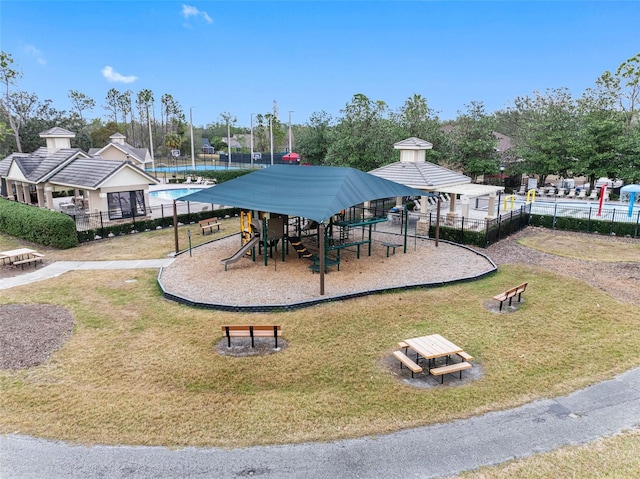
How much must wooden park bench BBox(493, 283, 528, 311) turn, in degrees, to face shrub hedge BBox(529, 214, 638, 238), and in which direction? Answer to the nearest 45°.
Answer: approximately 45° to its right

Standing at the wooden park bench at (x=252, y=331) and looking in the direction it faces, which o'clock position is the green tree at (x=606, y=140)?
The green tree is roughly at 2 o'clock from the wooden park bench.

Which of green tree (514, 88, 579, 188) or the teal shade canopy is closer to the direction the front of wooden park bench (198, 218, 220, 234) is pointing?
the teal shade canopy

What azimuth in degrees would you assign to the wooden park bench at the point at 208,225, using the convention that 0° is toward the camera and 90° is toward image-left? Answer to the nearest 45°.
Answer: approximately 315°

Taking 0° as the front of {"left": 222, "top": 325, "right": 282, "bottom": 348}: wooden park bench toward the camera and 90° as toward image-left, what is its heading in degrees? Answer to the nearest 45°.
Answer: approximately 180°

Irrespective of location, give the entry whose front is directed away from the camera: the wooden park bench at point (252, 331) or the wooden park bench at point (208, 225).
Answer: the wooden park bench at point (252, 331)

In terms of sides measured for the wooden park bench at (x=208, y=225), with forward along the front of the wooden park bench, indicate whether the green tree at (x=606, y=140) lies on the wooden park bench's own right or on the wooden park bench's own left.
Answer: on the wooden park bench's own left

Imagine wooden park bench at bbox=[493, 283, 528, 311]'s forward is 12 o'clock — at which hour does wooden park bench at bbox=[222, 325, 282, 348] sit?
wooden park bench at bbox=[222, 325, 282, 348] is roughly at 9 o'clock from wooden park bench at bbox=[493, 283, 528, 311].

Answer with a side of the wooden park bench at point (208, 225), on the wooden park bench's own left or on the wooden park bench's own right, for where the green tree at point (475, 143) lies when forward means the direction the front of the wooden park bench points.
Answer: on the wooden park bench's own left

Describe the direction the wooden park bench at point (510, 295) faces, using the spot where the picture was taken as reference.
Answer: facing away from the viewer and to the left of the viewer
